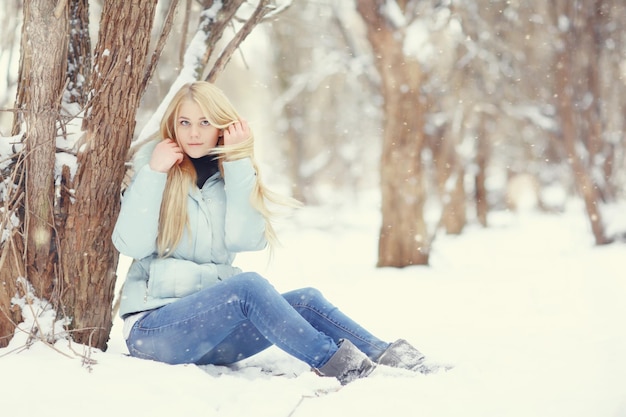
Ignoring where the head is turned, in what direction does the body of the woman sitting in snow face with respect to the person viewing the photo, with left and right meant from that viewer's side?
facing the viewer and to the right of the viewer
